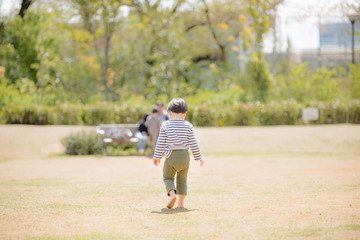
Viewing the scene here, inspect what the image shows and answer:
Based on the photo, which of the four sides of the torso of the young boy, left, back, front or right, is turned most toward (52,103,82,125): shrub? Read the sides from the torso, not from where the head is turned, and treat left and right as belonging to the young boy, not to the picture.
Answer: front

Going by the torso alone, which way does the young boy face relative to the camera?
away from the camera

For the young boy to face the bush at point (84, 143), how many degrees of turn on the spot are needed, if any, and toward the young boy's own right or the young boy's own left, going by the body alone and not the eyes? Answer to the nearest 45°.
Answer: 0° — they already face it

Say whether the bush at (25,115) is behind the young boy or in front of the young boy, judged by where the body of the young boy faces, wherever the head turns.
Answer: in front

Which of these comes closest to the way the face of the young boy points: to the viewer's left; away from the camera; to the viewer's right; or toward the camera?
away from the camera

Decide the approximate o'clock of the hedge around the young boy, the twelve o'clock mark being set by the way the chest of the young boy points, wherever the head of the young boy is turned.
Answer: The hedge is roughly at 12 o'clock from the young boy.

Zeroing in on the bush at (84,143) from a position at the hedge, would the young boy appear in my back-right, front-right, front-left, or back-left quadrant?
front-left
